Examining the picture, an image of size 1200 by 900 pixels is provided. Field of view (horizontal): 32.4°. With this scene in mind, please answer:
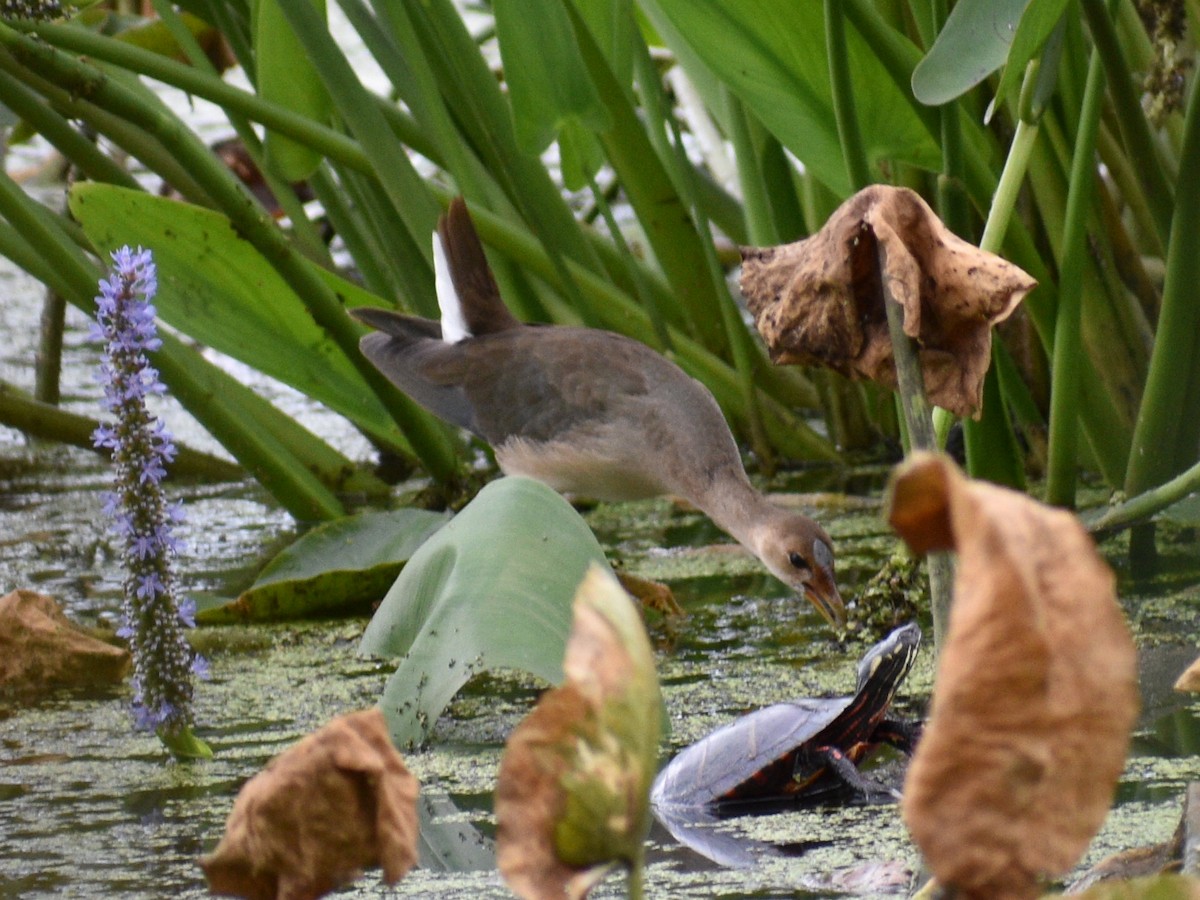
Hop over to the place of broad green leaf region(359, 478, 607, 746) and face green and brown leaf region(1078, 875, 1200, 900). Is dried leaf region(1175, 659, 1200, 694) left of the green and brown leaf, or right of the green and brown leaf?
left

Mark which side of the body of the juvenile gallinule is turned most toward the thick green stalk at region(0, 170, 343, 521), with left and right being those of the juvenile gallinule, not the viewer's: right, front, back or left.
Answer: back

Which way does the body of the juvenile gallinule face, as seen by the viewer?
to the viewer's right

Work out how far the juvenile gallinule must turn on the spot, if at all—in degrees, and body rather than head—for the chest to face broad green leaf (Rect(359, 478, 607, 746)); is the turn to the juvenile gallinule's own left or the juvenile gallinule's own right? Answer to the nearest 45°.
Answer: approximately 90° to the juvenile gallinule's own right

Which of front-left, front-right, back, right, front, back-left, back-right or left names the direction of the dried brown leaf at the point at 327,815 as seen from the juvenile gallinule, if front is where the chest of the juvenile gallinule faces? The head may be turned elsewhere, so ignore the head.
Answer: right

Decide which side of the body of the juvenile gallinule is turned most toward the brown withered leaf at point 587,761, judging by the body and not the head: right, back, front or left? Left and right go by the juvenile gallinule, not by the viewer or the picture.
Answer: right
